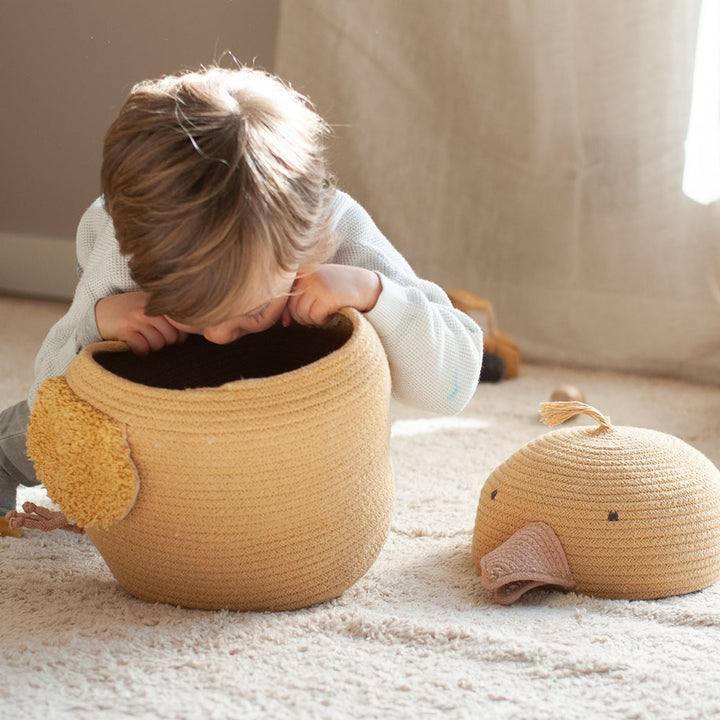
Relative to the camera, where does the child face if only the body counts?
toward the camera

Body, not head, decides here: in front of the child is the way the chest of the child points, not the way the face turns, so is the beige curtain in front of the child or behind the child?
behind
